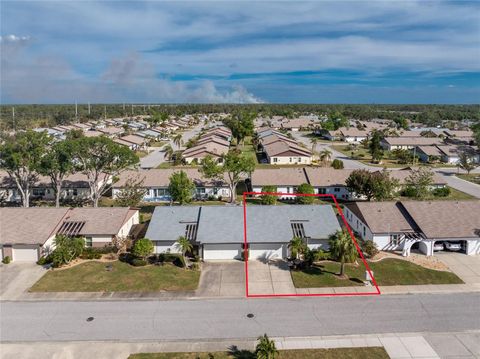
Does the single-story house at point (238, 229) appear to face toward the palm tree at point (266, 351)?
yes

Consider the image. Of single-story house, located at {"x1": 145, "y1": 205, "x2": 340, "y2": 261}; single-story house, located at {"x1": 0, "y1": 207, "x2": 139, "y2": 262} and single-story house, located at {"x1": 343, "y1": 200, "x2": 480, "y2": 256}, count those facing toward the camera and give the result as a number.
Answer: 3

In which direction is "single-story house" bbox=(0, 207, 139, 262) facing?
toward the camera

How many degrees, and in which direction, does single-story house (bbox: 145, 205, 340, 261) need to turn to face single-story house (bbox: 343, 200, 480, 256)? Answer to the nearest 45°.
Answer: approximately 90° to its left

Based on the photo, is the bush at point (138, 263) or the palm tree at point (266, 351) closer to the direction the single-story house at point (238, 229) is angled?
the palm tree

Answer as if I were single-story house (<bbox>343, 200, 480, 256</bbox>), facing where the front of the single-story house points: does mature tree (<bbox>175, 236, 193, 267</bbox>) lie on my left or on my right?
on my right

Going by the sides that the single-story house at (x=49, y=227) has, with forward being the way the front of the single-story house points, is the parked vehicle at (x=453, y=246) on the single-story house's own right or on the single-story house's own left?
on the single-story house's own left

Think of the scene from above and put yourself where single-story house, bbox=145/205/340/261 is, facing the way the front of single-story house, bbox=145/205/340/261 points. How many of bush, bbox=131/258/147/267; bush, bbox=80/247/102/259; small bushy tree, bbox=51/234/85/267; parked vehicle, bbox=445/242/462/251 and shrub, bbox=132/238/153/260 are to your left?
1

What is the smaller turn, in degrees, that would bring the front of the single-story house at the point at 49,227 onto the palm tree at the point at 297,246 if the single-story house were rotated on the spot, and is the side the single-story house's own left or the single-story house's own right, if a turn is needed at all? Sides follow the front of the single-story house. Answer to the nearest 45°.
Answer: approximately 45° to the single-story house's own left

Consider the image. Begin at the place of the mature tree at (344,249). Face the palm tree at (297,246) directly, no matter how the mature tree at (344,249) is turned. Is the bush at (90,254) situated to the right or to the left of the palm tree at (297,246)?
left

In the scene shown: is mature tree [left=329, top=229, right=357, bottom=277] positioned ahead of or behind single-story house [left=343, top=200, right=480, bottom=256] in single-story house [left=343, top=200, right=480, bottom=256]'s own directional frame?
ahead

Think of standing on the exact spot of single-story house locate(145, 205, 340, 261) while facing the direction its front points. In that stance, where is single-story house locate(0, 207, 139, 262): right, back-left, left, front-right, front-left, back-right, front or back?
right

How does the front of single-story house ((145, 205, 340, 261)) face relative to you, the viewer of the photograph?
facing the viewer
